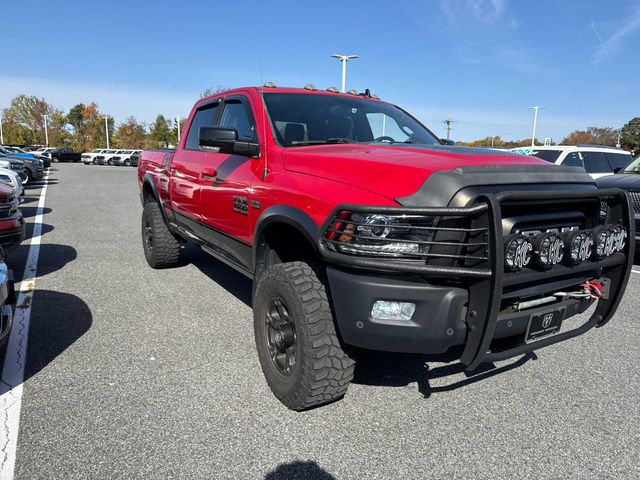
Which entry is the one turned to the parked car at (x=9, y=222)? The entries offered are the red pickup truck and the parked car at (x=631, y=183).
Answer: the parked car at (x=631, y=183)

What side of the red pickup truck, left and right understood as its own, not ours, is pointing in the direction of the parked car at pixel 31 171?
back

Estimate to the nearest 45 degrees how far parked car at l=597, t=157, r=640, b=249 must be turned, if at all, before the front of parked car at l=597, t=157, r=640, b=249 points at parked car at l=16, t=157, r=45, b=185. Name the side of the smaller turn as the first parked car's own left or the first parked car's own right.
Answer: approximately 45° to the first parked car's own right

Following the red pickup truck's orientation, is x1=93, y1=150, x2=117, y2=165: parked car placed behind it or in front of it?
behind

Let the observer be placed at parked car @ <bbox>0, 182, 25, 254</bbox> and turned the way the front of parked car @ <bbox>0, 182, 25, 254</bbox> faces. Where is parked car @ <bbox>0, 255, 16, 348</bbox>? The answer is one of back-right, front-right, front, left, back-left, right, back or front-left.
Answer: front-right

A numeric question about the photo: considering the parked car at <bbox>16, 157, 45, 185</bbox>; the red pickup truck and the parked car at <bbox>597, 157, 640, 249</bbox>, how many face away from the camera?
0

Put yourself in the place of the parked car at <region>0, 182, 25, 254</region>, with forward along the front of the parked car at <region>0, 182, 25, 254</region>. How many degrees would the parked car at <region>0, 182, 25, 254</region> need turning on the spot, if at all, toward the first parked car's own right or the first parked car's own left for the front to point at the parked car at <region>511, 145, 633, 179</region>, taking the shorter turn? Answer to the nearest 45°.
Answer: approximately 45° to the first parked car's own left

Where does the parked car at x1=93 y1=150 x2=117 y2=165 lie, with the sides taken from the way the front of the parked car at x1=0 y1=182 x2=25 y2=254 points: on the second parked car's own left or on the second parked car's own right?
on the second parked car's own left

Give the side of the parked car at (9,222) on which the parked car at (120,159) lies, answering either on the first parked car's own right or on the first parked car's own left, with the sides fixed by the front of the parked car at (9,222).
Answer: on the first parked car's own left

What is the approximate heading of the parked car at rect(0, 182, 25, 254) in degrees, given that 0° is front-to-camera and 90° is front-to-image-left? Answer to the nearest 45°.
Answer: approximately 315°

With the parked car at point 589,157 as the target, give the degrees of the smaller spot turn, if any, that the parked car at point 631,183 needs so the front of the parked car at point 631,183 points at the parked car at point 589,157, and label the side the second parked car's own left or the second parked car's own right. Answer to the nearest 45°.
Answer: approximately 135° to the second parked car's own right

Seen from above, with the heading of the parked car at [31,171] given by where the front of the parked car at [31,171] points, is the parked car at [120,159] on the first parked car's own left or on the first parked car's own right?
on the first parked car's own left

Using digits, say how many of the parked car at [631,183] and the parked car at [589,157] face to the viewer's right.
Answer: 0

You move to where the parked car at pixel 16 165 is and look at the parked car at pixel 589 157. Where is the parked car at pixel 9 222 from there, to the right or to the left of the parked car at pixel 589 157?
right

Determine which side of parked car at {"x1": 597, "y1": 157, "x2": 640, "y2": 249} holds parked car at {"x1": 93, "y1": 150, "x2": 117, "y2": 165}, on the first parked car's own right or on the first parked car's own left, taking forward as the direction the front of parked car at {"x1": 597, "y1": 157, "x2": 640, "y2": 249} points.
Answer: on the first parked car's own right
